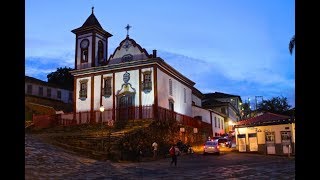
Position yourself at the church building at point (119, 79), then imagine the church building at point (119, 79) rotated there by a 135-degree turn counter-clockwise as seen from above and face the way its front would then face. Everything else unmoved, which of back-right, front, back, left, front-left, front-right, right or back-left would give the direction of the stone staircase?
right

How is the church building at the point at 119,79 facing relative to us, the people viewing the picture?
facing the viewer and to the left of the viewer
